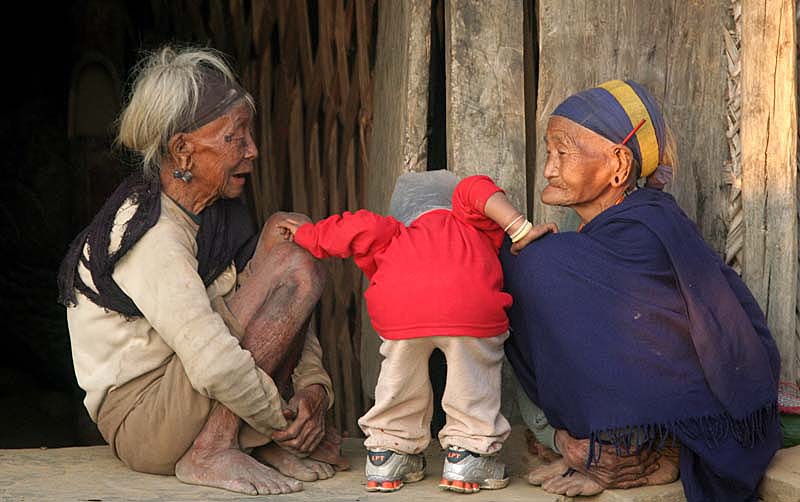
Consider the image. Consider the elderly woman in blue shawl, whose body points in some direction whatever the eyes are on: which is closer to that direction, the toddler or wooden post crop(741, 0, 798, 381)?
the toddler

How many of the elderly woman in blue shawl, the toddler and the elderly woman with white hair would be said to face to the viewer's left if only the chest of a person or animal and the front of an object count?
1

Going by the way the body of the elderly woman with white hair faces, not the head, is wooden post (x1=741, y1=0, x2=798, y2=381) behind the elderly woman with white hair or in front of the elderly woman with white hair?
in front

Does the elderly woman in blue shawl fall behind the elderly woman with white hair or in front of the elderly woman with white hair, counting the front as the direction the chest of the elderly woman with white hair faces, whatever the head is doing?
in front

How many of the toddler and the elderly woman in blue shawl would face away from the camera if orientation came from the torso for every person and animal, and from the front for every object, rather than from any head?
1

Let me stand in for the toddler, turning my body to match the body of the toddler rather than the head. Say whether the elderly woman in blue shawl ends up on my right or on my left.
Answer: on my right

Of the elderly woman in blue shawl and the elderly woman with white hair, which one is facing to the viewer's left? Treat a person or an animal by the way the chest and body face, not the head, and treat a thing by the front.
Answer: the elderly woman in blue shawl

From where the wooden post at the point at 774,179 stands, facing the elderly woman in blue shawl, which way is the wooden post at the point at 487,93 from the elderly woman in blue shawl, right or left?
right

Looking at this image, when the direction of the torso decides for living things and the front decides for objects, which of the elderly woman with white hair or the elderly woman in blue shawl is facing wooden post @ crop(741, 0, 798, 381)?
the elderly woman with white hair

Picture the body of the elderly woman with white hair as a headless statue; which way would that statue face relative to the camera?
to the viewer's right

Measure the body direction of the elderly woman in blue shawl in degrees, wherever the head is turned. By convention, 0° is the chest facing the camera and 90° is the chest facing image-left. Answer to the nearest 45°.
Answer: approximately 90°

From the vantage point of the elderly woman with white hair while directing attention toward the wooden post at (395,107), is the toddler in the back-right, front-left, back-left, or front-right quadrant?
front-right

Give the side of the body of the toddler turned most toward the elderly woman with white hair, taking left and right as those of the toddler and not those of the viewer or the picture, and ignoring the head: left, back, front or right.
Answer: left

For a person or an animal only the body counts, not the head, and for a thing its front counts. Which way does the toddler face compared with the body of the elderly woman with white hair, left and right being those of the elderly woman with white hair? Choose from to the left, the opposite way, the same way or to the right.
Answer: to the left

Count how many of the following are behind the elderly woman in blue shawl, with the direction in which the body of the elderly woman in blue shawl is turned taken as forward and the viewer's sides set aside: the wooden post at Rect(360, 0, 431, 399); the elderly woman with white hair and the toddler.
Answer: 0

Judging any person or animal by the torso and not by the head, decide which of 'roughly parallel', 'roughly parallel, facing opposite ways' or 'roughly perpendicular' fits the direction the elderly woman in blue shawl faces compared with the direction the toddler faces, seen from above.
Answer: roughly perpendicular

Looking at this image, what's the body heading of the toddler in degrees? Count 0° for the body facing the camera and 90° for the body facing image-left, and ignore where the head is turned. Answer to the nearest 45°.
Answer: approximately 180°

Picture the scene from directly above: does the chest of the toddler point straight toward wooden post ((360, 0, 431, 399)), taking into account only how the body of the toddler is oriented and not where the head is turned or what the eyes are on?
yes
